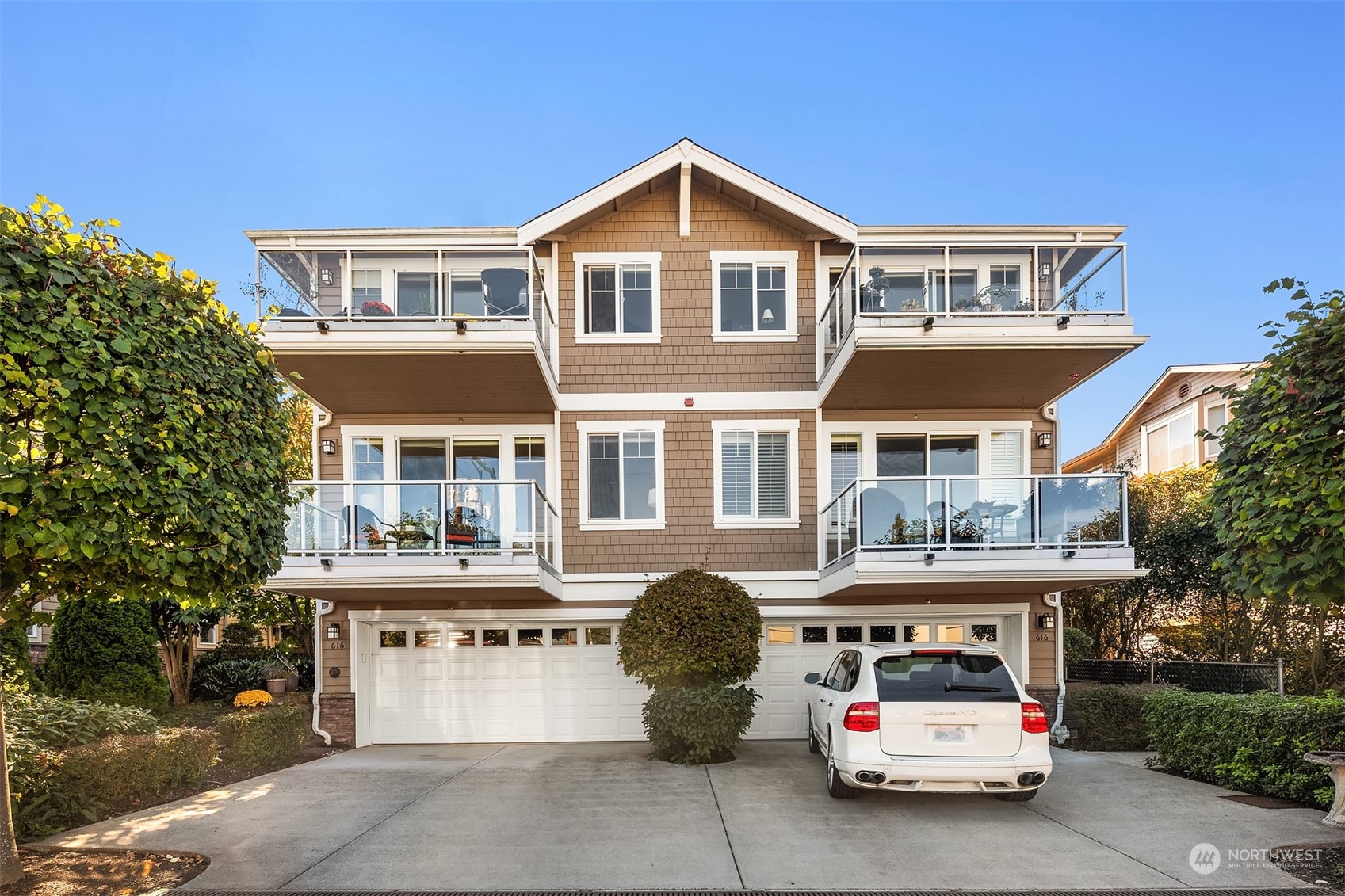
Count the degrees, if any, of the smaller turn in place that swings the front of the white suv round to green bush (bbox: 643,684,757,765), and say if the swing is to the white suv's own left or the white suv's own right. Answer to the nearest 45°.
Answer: approximately 45° to the white suv's own left

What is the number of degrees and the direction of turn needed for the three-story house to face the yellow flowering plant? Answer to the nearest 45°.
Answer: approximately 90° to its right

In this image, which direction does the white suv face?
away from the camera

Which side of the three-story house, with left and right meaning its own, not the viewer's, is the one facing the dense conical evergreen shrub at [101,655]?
right

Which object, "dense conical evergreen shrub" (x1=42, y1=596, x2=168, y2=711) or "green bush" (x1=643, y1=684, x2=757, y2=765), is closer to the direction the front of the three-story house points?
the green bush

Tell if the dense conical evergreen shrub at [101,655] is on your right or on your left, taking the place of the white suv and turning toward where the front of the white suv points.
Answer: on your left

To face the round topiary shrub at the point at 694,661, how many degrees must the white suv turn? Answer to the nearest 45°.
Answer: approximately 45° to its left

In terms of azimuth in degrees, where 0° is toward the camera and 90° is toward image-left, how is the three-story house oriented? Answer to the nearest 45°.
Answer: approximately 0°

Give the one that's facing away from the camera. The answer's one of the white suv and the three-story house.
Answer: the white suv
